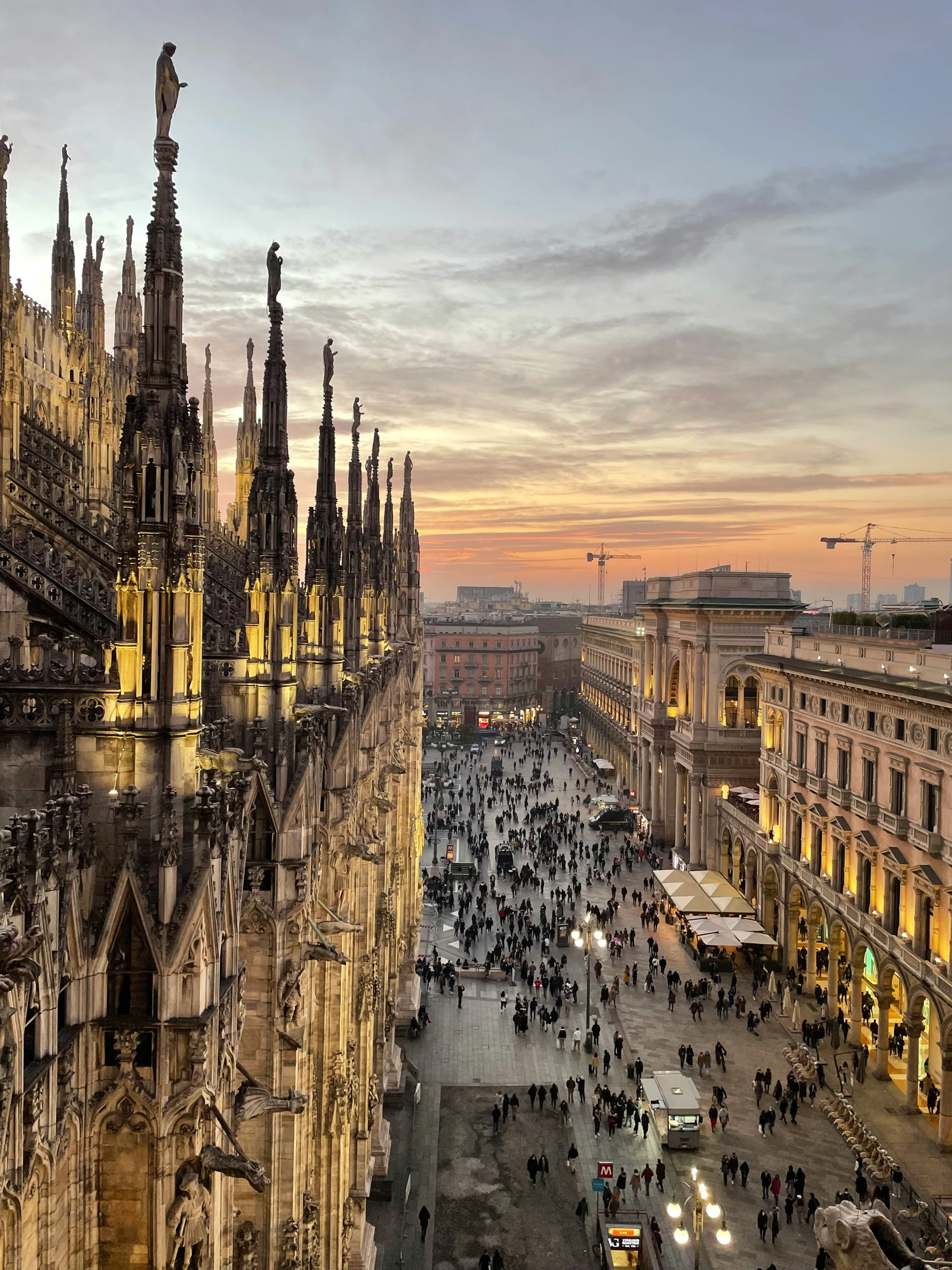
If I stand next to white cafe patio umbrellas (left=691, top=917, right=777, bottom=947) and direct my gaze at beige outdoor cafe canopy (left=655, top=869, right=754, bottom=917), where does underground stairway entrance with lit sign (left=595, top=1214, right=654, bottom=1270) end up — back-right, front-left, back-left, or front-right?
back-left

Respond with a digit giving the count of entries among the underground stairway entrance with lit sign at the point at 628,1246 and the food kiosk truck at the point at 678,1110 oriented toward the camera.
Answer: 2

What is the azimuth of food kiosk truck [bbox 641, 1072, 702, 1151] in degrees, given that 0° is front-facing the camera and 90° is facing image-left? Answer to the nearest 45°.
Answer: approximately 0°

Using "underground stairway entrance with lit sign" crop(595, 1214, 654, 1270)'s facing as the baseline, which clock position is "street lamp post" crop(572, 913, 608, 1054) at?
The street lamp post is roughly at 6 o'clock from the underground stairway entrance with lit sign.

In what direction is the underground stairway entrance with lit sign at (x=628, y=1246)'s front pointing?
toward the camera

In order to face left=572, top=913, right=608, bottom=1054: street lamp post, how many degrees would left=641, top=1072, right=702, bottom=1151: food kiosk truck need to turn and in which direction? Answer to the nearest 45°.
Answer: approximately 180°

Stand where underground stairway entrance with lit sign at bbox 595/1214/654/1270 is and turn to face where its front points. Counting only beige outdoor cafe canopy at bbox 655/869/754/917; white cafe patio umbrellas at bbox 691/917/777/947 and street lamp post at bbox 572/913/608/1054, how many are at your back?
3

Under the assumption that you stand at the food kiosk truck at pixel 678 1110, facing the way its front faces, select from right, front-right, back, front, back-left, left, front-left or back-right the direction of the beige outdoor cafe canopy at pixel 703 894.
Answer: back

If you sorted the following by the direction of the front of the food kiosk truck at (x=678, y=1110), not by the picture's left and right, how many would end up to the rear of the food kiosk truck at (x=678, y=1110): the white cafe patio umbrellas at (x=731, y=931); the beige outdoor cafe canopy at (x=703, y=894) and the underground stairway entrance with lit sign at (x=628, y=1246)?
2
